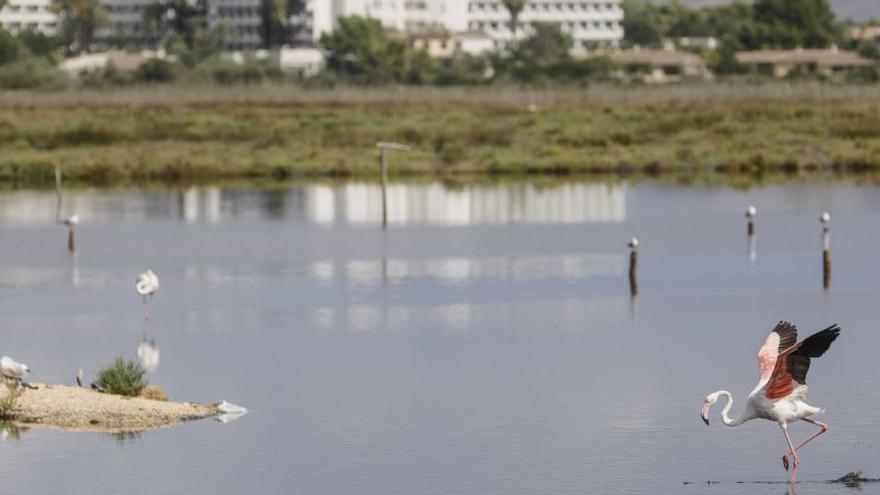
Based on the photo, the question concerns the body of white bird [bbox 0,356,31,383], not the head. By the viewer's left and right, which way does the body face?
facing to the right of the viewer

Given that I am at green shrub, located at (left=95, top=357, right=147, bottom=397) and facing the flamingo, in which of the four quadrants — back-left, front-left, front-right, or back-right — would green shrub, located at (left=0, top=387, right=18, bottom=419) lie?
back-right

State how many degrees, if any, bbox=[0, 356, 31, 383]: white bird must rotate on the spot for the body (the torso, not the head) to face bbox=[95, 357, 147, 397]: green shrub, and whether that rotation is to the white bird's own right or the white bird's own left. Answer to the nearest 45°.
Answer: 0° — it already faces it

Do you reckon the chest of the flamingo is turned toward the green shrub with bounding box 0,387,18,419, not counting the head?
yes

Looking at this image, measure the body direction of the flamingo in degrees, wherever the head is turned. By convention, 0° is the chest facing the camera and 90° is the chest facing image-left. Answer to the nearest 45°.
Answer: approximately 90°
